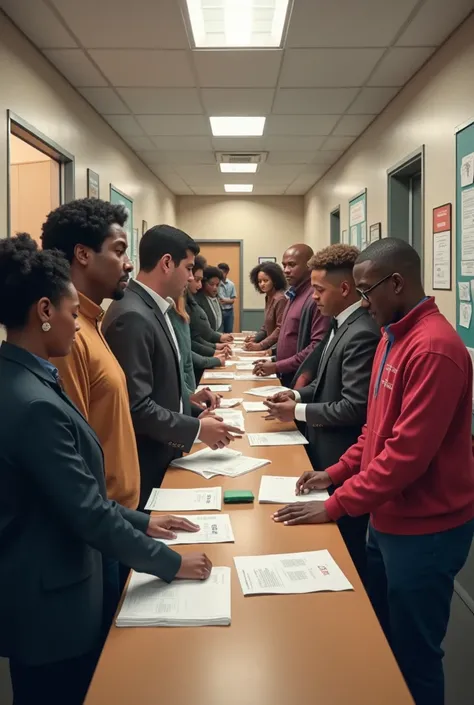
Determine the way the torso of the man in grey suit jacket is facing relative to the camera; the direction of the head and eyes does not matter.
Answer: to the viewer's left

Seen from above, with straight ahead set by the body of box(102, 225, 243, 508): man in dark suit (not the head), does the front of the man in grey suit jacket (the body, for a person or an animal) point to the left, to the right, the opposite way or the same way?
the opposite way

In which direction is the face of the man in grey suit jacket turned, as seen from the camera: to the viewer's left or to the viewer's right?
to the viewer's left

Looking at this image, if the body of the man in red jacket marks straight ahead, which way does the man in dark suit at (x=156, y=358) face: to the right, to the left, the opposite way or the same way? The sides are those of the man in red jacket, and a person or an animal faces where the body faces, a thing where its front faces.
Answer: the opposite way

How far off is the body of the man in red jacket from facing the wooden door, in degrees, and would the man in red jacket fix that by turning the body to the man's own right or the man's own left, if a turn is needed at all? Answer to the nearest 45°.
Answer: approximately 90° to the man's own right

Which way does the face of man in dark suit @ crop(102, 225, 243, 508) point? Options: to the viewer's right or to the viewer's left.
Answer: to the viewer's right

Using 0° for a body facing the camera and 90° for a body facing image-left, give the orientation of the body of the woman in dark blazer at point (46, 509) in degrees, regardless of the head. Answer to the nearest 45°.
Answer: approximately 270°

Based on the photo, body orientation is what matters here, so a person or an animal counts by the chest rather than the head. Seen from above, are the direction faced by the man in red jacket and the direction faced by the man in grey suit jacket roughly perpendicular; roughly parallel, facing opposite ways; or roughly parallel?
roughly parallel

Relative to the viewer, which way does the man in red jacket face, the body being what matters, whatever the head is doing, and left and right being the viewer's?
facing to the left of the viewer

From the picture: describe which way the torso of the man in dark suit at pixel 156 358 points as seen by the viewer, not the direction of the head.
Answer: to the viewer's right
